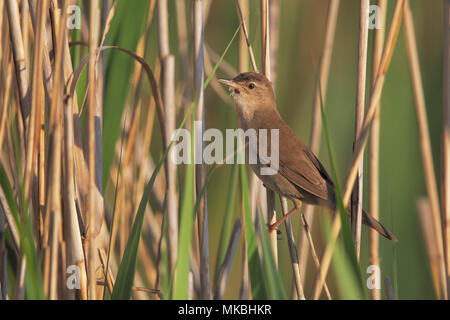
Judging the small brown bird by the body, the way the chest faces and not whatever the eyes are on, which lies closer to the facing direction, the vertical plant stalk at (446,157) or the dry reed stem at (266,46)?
the dry reed stem

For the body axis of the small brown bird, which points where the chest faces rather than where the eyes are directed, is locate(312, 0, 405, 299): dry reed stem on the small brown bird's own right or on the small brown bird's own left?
on the small brown bird's own left

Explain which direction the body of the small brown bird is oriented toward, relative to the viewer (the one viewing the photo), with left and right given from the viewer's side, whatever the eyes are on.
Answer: facing to the left of the viewer

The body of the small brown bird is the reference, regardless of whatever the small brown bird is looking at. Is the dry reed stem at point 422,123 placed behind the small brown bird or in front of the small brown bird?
behind
